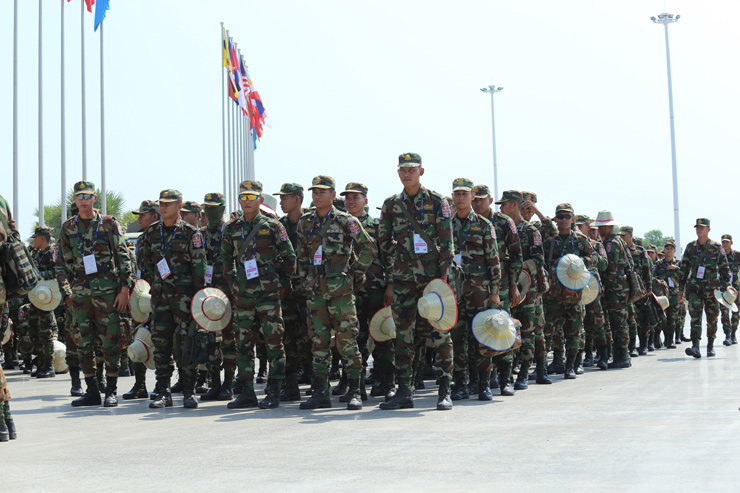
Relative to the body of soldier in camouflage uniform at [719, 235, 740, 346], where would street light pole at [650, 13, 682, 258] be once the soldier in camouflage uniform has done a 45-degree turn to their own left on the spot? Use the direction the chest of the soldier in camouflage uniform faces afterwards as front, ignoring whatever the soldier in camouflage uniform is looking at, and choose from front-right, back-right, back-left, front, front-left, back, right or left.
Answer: back

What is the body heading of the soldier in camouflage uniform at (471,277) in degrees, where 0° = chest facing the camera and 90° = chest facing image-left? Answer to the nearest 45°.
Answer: approximately 45°

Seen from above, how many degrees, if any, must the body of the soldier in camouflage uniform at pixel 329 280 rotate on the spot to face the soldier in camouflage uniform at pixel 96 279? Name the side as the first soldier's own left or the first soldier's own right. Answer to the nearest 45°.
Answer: approximately 45° to the first soldier's own right

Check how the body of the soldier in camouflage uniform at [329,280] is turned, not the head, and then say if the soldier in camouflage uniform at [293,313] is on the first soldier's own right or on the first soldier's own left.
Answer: on the first soldier's own right

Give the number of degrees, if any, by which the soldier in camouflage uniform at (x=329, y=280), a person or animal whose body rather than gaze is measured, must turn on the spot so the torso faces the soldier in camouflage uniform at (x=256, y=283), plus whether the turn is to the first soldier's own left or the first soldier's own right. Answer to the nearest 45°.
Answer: approximately 45° to the first soldier's own right

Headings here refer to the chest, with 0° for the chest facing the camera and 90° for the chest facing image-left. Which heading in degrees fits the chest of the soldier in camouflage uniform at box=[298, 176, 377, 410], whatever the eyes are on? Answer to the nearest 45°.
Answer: approximately 45°

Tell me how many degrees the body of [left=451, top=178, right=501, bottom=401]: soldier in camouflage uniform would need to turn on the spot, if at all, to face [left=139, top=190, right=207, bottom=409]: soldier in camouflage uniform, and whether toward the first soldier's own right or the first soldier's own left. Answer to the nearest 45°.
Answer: approximately 45° to the first soldier's own right
